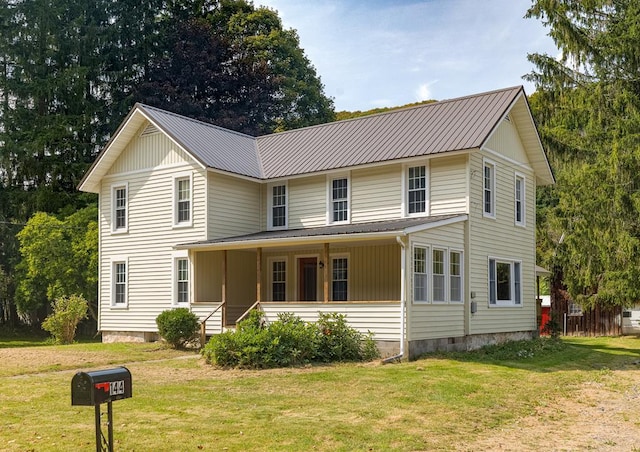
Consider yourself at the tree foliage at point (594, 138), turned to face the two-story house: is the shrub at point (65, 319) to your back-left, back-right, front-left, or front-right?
front-right

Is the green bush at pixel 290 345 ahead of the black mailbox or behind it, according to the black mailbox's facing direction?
behind

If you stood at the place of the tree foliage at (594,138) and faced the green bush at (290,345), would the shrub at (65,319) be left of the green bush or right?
right

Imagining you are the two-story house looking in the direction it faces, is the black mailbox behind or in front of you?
in front

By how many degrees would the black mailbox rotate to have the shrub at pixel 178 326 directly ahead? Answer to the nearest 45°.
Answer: approximately 135° to its right

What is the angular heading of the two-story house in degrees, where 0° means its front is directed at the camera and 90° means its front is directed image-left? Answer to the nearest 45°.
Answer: approximately 45°

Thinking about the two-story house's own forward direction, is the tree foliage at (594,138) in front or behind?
behind

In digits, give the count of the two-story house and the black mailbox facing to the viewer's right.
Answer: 0

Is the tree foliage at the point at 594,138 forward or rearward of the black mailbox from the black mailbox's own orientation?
rearward

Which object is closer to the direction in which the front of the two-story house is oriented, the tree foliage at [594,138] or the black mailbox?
the black mailbox

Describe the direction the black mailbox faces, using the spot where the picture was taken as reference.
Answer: facing the viewer and to the left of the viewer
